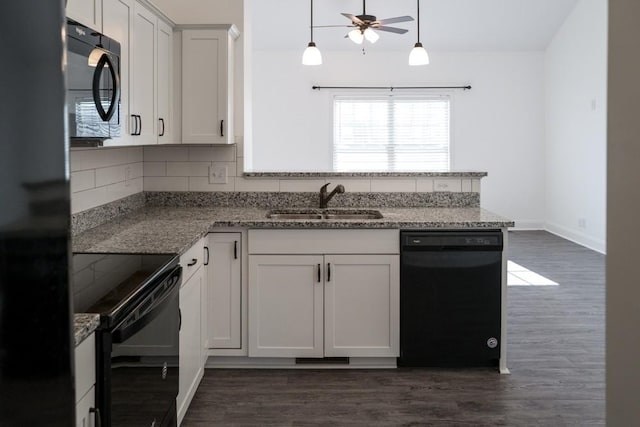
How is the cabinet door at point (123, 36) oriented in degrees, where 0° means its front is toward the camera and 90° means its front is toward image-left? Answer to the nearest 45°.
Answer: approximately 315°

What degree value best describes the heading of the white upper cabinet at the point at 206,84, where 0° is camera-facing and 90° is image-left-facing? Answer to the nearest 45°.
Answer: approximately 0°

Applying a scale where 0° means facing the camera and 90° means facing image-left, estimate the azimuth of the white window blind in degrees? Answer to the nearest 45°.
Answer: approximately 0°

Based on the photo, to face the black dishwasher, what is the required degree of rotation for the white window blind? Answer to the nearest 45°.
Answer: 0° — it already faces it
